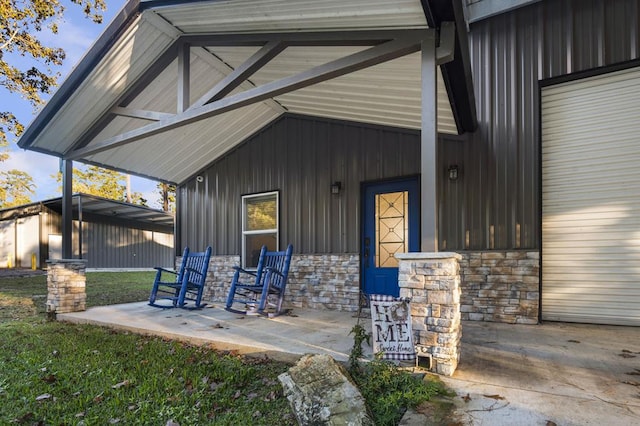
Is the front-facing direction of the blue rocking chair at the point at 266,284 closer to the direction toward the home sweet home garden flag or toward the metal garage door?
the home sweet home garden flag

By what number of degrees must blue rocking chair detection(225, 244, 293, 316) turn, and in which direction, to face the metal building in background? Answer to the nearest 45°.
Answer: approximately 90° to its right

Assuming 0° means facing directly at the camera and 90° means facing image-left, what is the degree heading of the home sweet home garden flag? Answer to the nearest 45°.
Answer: approximately 0°

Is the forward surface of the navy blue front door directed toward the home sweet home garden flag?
yes

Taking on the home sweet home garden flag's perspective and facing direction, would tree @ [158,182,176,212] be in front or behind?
behind

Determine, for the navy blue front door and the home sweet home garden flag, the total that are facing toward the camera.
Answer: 2

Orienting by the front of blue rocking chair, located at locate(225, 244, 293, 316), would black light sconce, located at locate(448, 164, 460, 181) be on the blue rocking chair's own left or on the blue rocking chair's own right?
on the blue rocking chair's own left

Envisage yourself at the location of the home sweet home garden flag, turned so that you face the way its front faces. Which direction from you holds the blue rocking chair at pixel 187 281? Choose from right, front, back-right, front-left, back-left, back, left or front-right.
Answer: back-right

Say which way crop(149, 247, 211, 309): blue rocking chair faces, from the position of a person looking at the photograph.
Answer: facing the viewer and to the left of the viewer

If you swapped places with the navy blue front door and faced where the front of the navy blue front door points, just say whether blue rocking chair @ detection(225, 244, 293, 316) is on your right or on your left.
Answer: on your right
